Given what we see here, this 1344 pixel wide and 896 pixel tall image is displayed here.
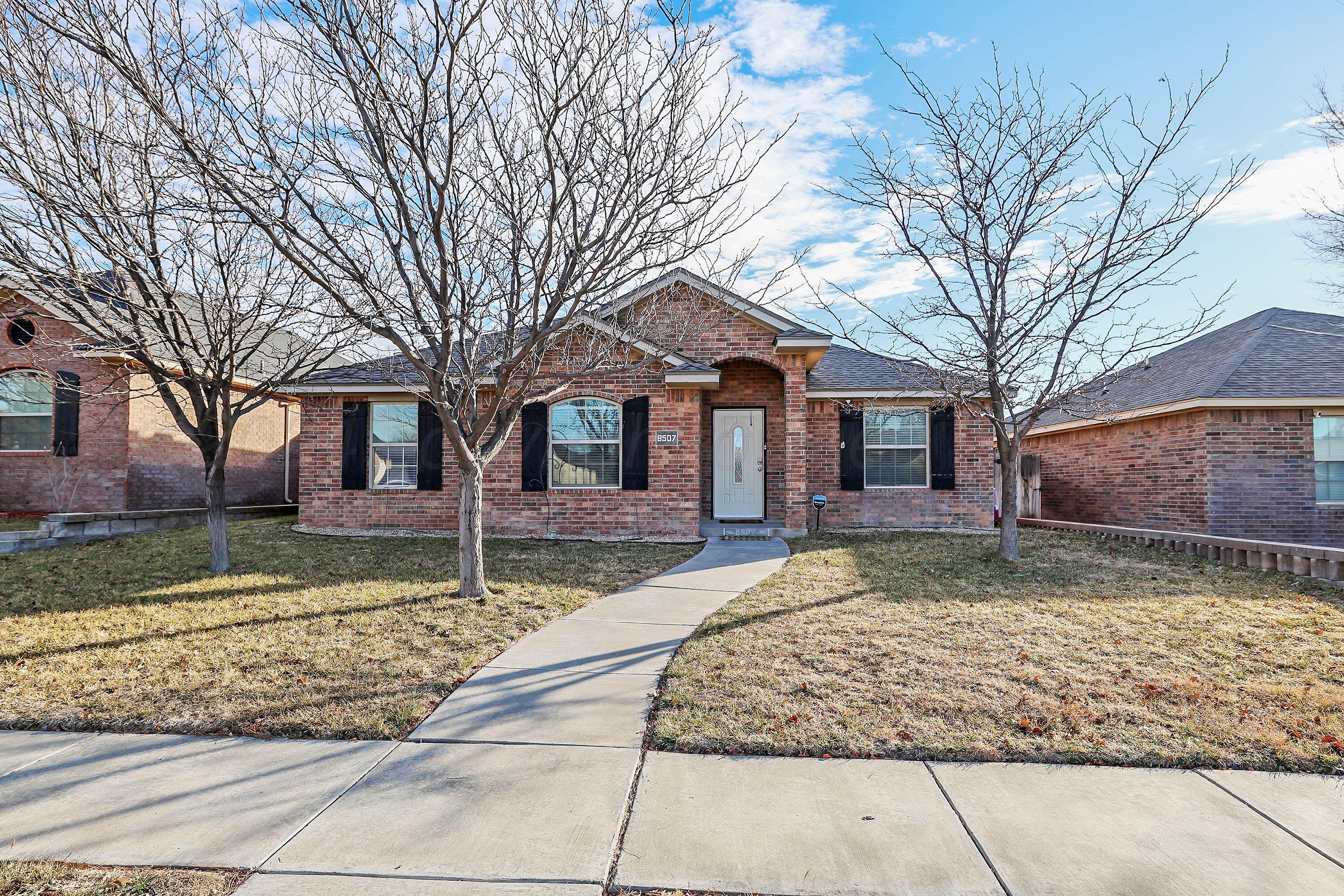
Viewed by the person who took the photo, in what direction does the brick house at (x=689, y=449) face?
facing the viewer

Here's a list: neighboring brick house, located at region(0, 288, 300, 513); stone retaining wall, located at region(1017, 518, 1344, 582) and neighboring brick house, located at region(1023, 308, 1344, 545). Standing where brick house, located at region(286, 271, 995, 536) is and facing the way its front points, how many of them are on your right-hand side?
1

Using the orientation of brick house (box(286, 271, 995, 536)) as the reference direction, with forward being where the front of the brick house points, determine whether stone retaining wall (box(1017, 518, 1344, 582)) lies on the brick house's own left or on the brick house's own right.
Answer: on the brick house's own left

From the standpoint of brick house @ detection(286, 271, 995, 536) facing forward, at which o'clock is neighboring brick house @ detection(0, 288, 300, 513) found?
The neighboring brick house is roughly at 3 o'clock from the brick house.

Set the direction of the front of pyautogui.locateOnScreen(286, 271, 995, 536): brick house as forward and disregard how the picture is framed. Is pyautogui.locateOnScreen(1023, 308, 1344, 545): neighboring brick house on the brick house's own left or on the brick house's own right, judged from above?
on the brick house's own left
